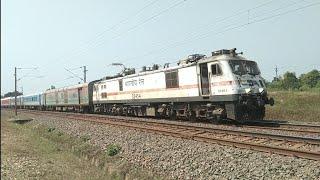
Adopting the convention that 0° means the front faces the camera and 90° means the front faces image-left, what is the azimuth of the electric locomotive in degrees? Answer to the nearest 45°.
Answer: approximately 315°

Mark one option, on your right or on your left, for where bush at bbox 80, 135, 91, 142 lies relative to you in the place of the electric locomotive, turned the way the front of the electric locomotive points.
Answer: on your right

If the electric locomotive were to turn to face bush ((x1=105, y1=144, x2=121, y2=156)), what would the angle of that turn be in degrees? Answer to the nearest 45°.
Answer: approximately 90° to its right
